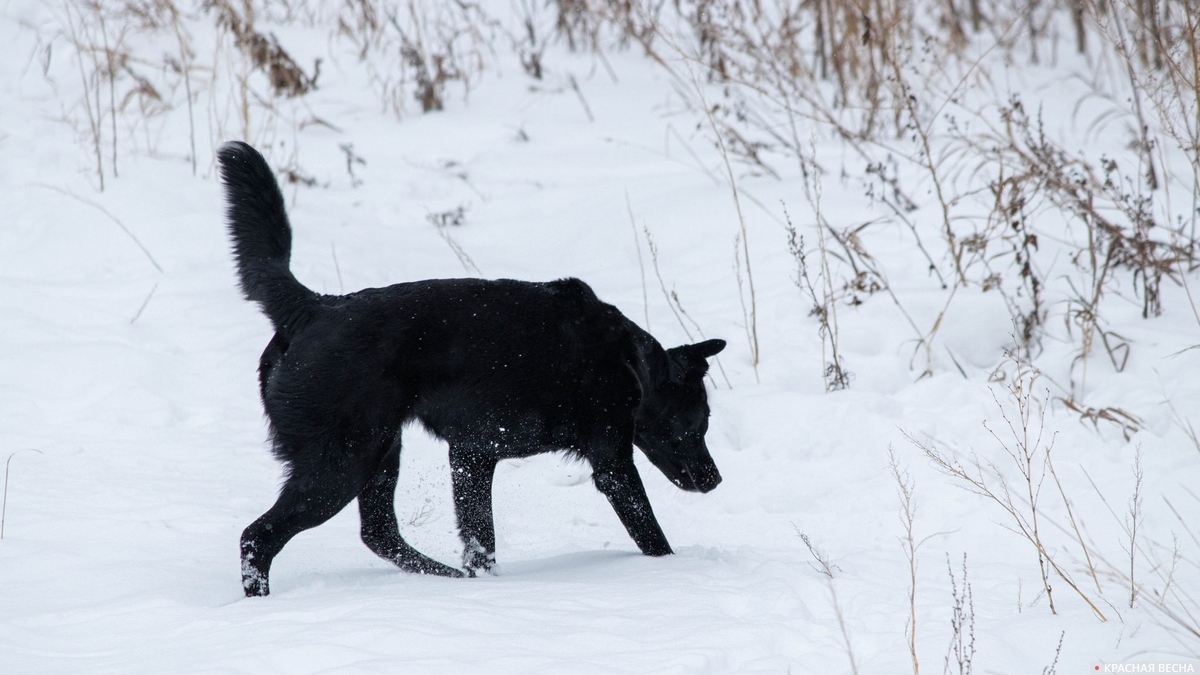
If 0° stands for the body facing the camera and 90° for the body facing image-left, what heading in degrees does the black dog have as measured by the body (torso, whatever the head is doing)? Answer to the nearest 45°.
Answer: approximately 270°
